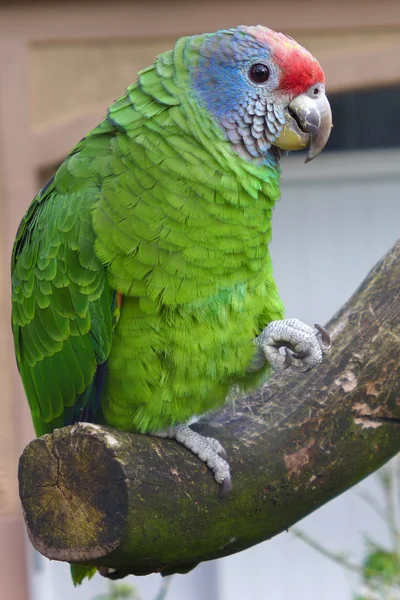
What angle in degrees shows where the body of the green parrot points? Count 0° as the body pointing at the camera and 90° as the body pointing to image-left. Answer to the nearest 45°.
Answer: approximately 315°
